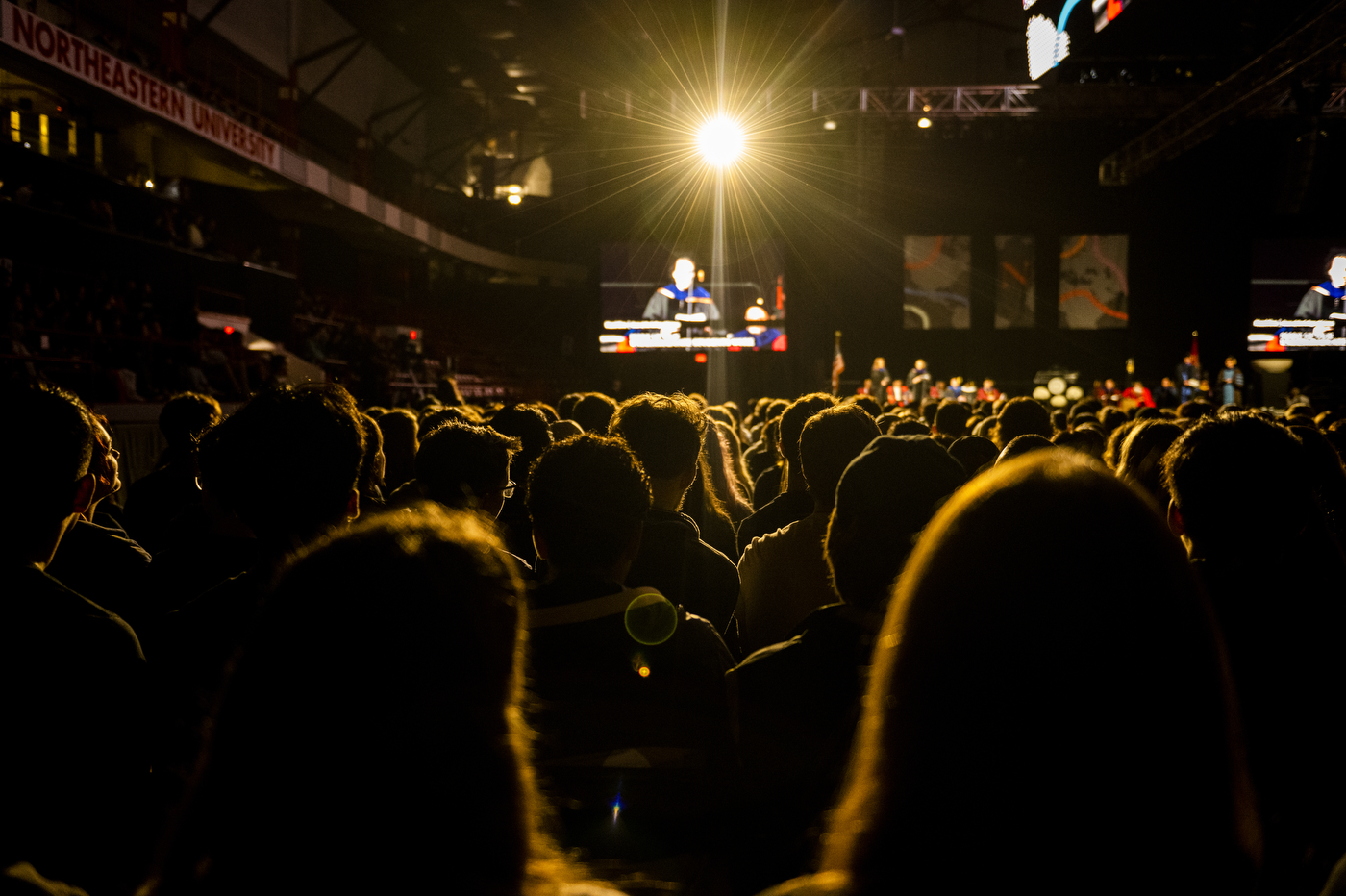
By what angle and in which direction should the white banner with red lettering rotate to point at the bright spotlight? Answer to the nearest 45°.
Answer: approximately 90° to its left

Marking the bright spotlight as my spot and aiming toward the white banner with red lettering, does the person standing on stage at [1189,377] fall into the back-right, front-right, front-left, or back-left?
back-left

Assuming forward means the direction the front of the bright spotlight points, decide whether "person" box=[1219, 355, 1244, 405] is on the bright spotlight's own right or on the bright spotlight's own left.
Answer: on the bright spotlight's own left

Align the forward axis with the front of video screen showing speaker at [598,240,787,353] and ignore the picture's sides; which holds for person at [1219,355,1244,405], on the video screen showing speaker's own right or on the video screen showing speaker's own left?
on the video screen showing speaker's own left

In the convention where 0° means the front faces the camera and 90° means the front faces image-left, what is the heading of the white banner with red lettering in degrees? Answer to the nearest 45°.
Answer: approximately 315°

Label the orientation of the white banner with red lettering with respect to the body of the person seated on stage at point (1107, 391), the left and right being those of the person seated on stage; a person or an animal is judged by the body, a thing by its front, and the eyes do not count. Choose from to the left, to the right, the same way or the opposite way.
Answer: to the left

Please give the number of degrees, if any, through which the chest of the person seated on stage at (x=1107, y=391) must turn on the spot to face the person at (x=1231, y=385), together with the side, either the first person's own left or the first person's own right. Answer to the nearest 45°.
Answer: approximately 135° to the first person's own left

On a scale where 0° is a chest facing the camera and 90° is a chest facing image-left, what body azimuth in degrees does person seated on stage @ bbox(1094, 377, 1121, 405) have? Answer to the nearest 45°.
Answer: approximately 0°

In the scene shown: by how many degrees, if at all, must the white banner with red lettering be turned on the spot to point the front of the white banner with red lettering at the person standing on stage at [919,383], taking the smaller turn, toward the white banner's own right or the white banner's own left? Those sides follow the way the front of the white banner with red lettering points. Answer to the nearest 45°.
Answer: approximately 45° to the white banner's own left
